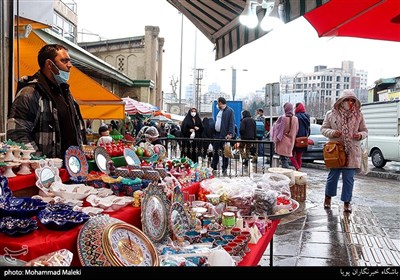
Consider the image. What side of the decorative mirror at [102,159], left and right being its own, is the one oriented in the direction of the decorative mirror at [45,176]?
right

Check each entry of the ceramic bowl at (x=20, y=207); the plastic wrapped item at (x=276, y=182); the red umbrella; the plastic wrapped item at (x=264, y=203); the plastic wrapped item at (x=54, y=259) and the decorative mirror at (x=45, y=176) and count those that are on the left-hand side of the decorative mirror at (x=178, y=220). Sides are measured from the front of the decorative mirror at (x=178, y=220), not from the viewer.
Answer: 3

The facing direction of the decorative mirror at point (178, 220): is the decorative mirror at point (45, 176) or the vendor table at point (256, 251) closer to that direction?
the vendor table

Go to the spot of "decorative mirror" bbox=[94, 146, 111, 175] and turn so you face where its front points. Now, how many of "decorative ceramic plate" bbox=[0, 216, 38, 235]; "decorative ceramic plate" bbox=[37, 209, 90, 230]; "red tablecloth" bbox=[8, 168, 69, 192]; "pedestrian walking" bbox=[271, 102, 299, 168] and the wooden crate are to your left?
2

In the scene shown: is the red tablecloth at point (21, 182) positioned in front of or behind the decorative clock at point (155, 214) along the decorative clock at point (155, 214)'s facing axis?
behind

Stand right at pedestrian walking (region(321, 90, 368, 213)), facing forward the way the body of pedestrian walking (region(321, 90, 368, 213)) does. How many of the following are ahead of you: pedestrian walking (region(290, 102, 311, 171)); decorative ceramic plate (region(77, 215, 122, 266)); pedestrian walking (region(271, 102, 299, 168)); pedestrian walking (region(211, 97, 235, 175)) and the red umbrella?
2

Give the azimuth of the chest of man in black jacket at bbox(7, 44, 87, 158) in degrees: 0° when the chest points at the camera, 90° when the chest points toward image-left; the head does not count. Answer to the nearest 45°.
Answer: approximately 315°

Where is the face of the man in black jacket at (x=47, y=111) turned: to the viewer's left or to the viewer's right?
to the viewer's right

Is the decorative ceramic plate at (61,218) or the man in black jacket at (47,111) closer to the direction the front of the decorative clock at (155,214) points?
the decorative ceramic plate
